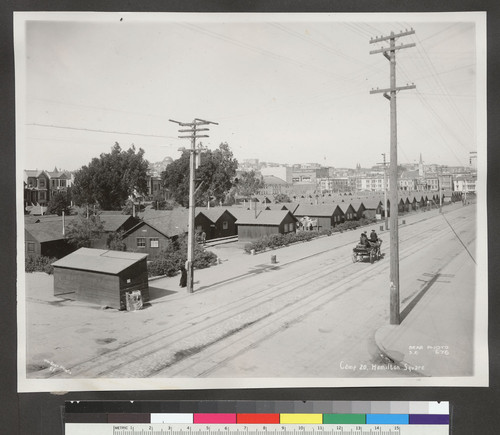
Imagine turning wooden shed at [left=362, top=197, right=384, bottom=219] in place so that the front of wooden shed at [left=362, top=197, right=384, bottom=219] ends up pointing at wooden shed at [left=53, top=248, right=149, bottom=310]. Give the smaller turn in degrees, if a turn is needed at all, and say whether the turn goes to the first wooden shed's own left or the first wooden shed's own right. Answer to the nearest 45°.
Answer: approximately 90° to the first wooden shed's own right

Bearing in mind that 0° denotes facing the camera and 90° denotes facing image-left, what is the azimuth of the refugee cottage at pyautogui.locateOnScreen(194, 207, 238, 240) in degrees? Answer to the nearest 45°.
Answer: approximately 315°

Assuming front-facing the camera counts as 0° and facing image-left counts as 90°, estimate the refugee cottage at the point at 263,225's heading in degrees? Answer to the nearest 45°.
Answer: approximately 315°

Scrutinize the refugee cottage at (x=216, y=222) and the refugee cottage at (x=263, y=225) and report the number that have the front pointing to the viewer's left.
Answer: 0

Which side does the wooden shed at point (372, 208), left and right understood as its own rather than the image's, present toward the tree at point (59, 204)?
right

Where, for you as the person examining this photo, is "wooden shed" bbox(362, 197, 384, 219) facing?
facing the viewer and to the right of the viewer

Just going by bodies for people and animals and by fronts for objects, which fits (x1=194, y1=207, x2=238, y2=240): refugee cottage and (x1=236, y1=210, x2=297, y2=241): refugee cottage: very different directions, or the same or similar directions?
same or similar directions

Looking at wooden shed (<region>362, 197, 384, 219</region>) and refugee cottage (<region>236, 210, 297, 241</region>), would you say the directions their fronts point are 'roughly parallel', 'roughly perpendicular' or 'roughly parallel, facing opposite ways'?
roughly parallel
